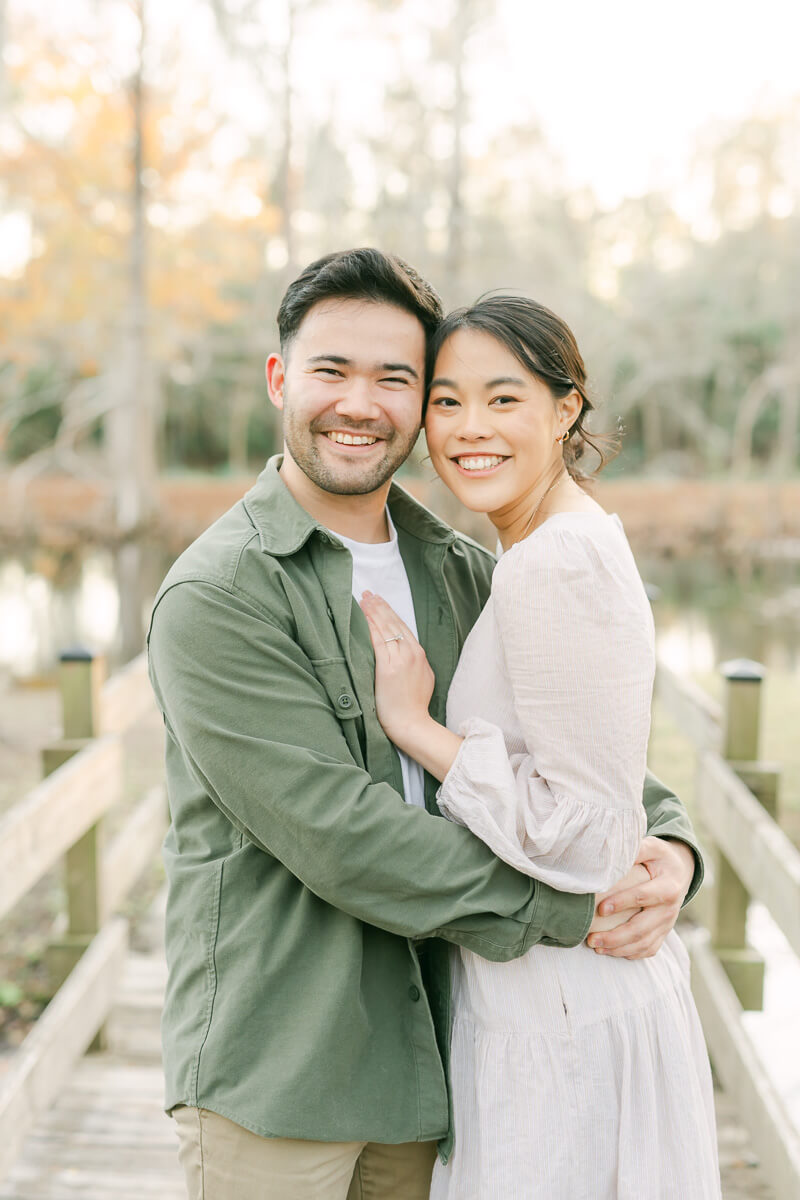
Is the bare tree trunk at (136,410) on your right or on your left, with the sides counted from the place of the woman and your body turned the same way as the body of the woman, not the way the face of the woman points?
on your right

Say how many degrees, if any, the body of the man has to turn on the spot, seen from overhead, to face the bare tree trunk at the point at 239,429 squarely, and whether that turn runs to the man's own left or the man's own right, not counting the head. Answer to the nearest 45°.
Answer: approximately 135° to the man's own left

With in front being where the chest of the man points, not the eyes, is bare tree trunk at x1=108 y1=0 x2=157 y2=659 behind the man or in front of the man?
behind

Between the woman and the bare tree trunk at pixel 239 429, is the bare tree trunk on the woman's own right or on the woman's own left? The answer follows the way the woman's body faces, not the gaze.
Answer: on the woman's own right

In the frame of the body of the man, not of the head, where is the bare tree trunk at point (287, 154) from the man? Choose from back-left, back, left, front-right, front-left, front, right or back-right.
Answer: back-left

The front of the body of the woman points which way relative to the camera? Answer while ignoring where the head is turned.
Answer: to the viewer's left

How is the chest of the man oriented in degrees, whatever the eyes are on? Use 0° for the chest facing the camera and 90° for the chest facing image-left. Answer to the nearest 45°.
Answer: approximately 315°

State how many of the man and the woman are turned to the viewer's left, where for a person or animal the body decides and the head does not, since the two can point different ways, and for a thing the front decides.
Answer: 1

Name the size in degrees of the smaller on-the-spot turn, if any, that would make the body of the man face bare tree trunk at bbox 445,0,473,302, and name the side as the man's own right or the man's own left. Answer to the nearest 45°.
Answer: approximately 135° to the man's own left
